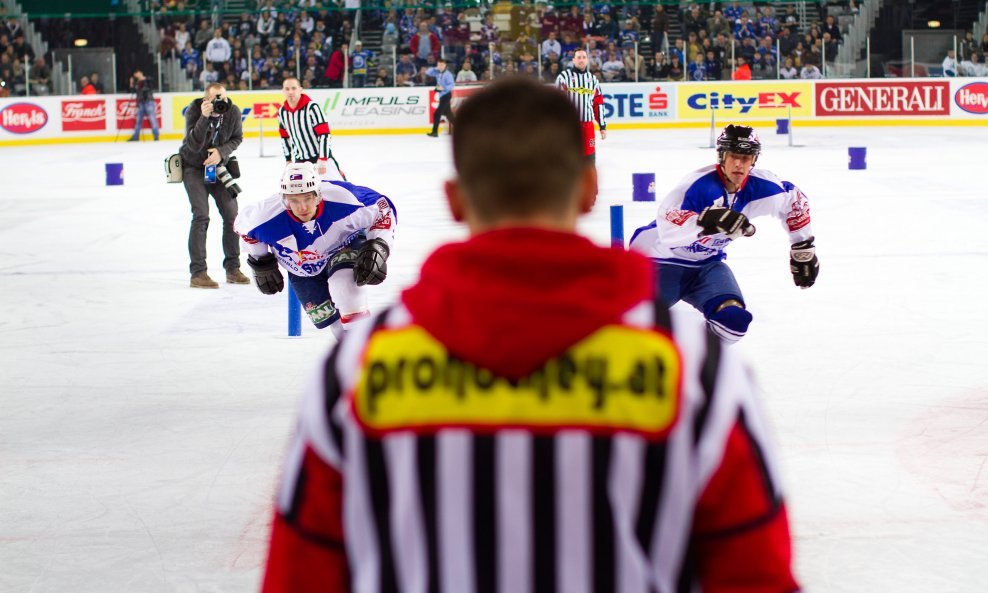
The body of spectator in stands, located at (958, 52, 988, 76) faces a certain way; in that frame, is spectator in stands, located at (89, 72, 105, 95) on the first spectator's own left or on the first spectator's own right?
on the first spectator's own right

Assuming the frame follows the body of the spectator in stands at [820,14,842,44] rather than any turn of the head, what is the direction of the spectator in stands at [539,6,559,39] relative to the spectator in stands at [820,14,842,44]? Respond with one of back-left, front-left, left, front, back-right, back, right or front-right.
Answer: right

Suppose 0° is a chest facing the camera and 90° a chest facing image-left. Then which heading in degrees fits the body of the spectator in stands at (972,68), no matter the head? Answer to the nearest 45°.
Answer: approximately 0°

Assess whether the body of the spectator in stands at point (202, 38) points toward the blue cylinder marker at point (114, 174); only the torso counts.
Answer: yes

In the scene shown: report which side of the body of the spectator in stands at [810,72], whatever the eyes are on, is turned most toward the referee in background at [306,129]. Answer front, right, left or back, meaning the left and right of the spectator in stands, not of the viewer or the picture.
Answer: front

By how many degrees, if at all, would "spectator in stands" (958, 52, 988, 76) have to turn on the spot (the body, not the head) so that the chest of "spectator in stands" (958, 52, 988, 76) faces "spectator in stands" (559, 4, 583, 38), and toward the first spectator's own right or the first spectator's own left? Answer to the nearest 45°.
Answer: approximately 90° to the first spectator's own right

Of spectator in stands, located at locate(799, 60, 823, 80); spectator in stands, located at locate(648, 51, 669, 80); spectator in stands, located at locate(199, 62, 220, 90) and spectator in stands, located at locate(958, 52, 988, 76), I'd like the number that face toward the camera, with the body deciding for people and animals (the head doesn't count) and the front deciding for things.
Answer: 4

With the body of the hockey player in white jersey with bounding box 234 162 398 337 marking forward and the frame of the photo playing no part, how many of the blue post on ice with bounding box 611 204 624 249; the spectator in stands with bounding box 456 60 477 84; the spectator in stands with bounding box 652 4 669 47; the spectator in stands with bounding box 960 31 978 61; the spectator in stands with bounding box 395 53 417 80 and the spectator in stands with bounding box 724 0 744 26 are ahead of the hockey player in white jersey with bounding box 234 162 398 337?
0

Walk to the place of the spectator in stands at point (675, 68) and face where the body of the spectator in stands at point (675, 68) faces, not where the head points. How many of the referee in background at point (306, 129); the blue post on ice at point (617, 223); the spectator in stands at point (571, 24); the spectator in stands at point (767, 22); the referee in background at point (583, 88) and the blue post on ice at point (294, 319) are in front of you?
4

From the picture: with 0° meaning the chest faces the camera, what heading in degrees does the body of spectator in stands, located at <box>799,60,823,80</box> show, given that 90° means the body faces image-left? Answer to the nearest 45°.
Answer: approximately 0°

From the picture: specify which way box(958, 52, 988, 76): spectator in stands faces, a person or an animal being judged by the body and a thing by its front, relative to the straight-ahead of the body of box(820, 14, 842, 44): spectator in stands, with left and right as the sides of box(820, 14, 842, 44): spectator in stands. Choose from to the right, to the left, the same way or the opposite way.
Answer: the same way

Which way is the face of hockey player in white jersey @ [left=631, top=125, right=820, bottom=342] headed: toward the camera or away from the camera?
toward the camera

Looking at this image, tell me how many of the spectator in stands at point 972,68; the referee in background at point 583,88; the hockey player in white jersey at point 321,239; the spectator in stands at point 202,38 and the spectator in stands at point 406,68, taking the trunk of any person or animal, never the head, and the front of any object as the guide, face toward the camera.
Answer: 5

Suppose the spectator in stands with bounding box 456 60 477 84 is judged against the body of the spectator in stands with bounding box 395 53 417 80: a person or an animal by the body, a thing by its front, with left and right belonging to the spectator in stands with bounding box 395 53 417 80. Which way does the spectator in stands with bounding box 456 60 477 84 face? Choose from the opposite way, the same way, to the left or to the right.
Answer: the same way

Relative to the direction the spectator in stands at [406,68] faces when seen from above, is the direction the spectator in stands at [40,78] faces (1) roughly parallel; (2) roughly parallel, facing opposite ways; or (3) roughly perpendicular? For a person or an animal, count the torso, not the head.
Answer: roughly parallel

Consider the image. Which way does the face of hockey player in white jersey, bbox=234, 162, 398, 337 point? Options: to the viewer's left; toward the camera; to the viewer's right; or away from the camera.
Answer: toward the camera

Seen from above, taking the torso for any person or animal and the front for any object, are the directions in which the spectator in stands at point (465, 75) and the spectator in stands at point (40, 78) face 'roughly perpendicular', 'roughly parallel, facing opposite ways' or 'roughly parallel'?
roughly parallel

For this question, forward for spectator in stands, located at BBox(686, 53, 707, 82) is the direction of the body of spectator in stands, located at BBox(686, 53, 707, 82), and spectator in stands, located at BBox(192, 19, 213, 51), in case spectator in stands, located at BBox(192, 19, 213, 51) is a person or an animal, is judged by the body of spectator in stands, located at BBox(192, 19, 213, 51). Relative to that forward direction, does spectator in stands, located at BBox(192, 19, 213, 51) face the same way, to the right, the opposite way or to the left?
the same way

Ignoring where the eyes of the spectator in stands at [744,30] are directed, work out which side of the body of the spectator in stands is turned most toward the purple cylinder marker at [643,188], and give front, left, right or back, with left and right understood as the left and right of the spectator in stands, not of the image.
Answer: front

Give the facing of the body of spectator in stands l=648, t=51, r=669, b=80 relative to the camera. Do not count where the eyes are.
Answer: toward the camera
